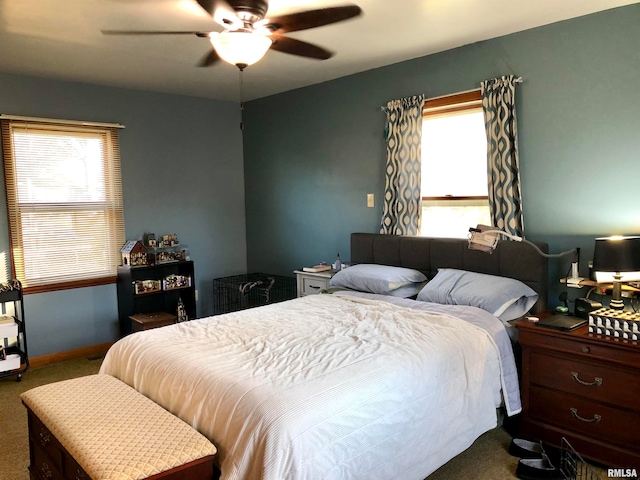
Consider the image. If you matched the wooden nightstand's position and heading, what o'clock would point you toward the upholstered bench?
The upholstered bench is roughly at 12 o'clock from the wooden nightstand.

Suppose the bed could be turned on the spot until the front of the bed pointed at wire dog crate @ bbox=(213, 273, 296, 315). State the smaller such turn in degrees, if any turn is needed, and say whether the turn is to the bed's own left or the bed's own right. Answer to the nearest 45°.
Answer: approximately 135° to the bed's own right

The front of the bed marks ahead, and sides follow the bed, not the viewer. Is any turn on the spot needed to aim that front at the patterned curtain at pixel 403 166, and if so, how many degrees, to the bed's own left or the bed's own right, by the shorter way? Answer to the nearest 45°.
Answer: approximately 135° to the bed's own right

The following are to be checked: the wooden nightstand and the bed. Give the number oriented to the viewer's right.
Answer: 0

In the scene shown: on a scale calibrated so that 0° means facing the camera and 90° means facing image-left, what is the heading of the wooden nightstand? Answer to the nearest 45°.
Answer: approximately 45°

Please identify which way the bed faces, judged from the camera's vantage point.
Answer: facing the viewer and to the left of the viewer

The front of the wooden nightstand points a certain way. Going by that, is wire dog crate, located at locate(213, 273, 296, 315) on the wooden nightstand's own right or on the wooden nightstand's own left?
on the wooden nightstand's own right

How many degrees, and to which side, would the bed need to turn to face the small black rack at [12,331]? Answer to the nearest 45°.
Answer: approximately 90° to its right

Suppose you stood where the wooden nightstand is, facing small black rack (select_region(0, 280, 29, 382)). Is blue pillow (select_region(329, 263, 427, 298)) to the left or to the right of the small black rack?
right

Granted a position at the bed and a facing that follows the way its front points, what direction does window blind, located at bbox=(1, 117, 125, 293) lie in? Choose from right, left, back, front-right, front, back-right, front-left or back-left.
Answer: right

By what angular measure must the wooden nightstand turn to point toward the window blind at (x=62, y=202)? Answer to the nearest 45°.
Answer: approximately 45° to its right
